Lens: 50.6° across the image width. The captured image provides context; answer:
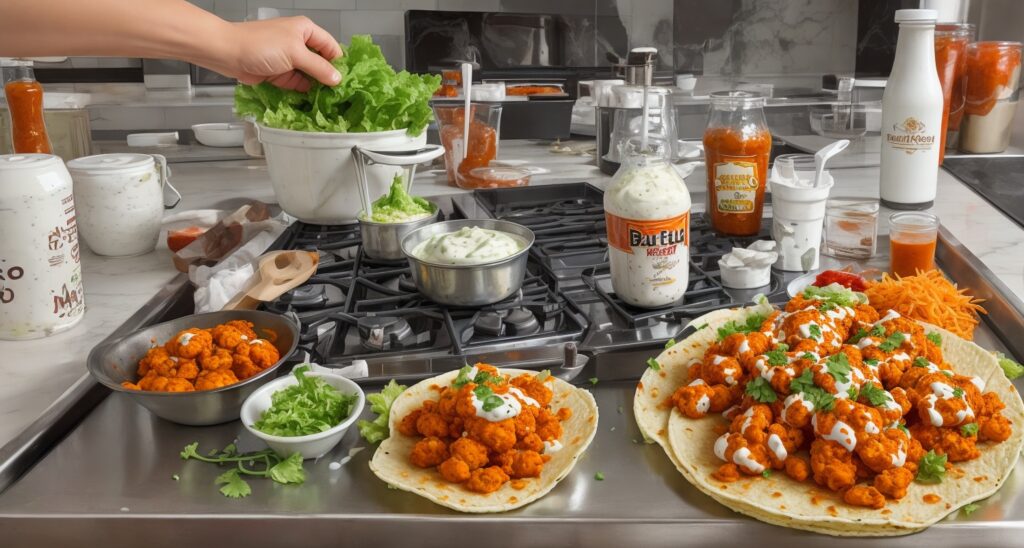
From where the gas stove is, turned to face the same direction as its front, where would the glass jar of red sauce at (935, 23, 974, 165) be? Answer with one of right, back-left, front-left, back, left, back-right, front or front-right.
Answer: back-left

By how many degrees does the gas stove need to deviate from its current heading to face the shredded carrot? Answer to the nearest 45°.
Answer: approximately 90° to its left

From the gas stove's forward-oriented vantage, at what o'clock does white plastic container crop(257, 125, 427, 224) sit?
The white plastic container is roughly at 5 o'clock from the gas stove.

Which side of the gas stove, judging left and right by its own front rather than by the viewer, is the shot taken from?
front

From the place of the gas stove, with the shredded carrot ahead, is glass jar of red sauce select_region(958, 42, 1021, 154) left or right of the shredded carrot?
left

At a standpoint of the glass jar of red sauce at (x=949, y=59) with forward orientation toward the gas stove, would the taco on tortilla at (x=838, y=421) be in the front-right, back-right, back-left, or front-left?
front-left

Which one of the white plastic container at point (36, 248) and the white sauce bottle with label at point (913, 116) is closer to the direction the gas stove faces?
the white plastic container

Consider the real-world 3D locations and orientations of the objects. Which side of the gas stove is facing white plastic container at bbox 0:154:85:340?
right

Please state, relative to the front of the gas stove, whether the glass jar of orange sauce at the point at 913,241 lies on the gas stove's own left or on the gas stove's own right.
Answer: on the gas stove's own left

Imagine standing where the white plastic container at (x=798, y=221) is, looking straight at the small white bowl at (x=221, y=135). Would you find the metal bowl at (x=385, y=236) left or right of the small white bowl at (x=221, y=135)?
left

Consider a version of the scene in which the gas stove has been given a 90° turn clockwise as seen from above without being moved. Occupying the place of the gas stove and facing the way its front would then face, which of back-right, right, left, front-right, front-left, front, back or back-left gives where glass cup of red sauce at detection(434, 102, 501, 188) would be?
right

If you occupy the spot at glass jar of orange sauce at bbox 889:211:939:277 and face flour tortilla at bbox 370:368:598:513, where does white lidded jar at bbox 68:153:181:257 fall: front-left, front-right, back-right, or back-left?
front-right

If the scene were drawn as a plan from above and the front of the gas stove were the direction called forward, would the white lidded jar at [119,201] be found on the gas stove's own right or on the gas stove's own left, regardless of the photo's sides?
on the gas stove's own right

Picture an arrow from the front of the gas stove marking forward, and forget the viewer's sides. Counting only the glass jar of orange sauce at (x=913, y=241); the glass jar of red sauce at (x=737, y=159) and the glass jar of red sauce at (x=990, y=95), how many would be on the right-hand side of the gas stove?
0

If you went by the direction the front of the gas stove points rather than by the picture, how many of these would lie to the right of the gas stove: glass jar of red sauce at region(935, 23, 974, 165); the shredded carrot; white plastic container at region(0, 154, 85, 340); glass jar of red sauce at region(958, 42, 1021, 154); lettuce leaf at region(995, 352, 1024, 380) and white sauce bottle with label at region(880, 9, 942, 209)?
1

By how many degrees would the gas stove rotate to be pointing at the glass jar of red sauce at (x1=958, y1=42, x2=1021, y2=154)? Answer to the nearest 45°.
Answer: approximately 135° to its left
